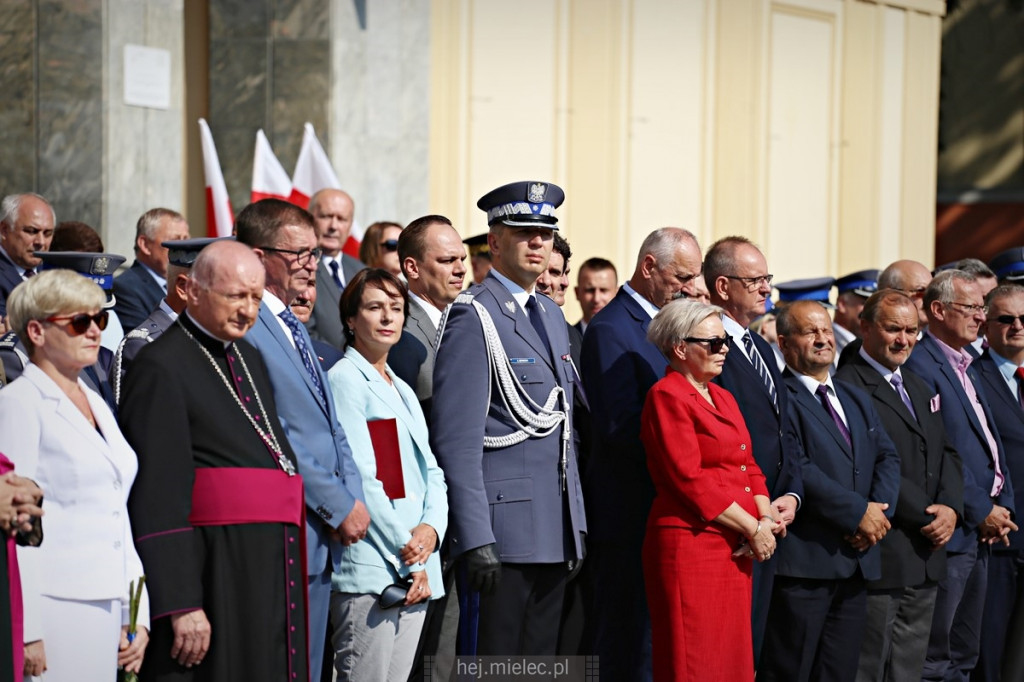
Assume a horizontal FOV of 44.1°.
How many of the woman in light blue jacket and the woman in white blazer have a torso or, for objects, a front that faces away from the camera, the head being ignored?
0

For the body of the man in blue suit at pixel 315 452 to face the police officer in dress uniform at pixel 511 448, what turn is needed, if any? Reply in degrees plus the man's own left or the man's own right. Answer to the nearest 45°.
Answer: approximately 90° to the man's own left

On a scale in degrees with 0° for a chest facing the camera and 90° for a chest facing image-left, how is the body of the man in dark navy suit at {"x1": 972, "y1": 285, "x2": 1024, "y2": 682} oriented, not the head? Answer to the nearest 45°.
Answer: approximately 315°

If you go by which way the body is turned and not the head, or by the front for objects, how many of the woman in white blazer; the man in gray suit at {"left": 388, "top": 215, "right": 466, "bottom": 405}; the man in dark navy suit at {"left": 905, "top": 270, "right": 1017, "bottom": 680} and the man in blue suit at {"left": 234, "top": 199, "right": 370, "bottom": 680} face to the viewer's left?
0

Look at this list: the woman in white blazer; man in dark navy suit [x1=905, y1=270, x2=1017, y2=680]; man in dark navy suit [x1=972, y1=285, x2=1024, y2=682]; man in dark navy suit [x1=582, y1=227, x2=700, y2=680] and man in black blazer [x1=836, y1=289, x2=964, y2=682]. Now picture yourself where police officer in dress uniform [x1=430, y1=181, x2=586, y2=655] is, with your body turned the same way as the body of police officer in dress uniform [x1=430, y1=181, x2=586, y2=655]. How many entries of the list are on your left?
4

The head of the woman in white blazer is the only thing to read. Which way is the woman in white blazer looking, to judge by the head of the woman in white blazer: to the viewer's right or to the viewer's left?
to the viewer's right

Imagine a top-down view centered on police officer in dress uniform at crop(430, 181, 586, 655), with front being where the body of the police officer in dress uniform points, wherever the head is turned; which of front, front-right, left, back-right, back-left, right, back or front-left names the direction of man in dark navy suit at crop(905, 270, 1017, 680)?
left

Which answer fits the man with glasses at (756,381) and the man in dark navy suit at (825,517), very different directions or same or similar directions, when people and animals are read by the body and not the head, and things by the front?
same or similar directions

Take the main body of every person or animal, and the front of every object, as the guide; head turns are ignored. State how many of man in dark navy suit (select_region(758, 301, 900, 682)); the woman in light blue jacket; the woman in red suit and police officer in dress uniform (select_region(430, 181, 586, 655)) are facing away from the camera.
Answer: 0

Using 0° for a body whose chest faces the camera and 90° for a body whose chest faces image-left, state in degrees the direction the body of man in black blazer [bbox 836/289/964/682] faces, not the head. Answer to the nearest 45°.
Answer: approximately 315°

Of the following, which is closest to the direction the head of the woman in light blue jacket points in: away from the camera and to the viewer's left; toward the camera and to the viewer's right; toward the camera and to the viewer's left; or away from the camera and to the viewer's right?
toward the camera and to the viewer's right

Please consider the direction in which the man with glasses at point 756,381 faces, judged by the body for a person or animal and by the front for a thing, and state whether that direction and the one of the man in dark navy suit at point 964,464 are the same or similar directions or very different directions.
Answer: same or similar directions

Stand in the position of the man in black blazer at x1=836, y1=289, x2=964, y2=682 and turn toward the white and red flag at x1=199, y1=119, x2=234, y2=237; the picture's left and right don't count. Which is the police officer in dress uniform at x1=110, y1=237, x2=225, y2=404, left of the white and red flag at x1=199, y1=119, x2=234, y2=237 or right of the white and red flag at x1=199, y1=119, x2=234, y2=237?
left

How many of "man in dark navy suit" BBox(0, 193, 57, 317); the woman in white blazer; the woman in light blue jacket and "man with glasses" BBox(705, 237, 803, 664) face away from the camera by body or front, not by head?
0

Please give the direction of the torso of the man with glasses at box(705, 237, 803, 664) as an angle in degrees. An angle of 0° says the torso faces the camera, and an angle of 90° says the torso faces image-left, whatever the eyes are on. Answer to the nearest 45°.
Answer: approximately 315°
